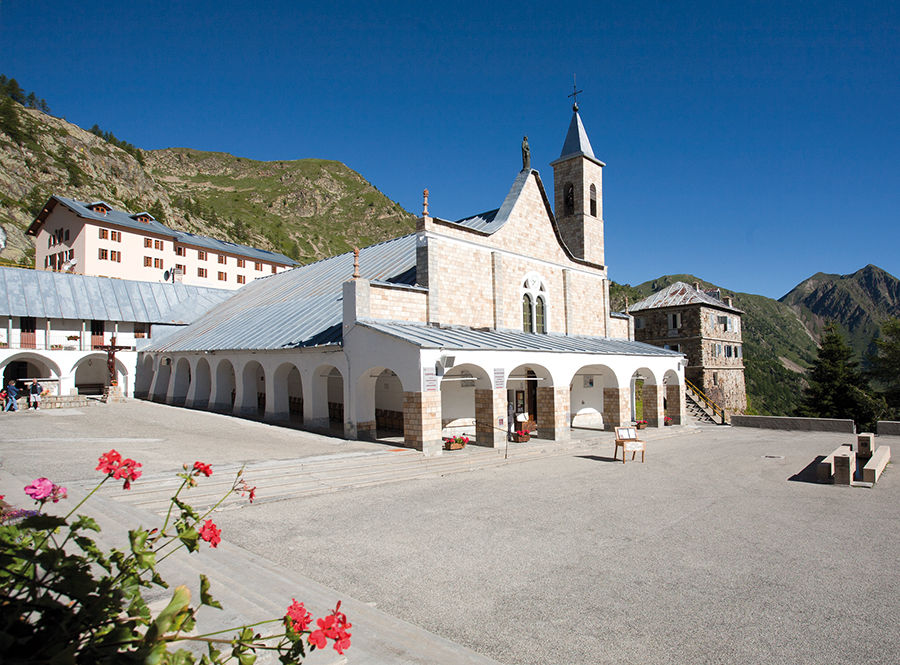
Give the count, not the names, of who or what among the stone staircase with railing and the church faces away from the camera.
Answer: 0

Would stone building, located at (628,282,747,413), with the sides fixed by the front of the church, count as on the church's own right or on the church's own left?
on the church's own left

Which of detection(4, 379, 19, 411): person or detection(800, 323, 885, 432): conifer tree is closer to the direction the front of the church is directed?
the conifer tree

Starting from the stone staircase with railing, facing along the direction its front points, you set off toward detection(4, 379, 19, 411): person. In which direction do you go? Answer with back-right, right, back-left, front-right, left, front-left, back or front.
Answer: back-right

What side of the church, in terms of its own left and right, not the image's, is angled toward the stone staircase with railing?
left

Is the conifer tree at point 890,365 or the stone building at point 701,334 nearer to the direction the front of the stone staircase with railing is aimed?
the conifer tree

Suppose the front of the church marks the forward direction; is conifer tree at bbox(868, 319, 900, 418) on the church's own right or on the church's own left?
on the church's own left

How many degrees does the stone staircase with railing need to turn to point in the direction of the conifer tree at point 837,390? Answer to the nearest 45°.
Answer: approximately 45° to its left

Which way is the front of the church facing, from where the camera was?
facing the viewer and to the right of the viewer

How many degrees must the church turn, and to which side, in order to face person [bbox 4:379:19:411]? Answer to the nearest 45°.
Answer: approximately 135° to its right

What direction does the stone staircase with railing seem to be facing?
to the viewer's right

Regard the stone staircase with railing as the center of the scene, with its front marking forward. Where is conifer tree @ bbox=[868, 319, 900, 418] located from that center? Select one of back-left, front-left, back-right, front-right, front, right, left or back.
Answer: front-left
